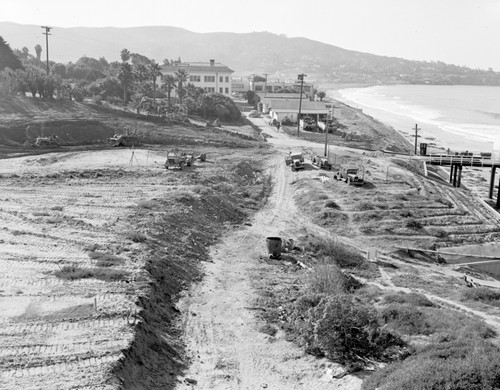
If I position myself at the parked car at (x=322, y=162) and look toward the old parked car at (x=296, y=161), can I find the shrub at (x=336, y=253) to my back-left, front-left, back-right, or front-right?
front-left

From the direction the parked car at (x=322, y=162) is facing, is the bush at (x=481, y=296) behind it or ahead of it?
ahead

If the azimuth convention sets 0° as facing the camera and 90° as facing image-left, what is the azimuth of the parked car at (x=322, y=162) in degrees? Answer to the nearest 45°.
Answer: approximately 315°

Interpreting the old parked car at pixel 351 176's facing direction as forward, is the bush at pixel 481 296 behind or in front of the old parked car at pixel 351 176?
in front

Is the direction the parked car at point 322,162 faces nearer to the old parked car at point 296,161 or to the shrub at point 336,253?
the shrub

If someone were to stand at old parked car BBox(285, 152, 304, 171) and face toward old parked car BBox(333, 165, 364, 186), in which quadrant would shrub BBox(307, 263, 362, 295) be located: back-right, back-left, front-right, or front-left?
front-right

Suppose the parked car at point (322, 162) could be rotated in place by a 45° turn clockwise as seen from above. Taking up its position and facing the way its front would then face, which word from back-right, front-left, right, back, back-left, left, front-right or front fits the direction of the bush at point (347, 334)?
front
